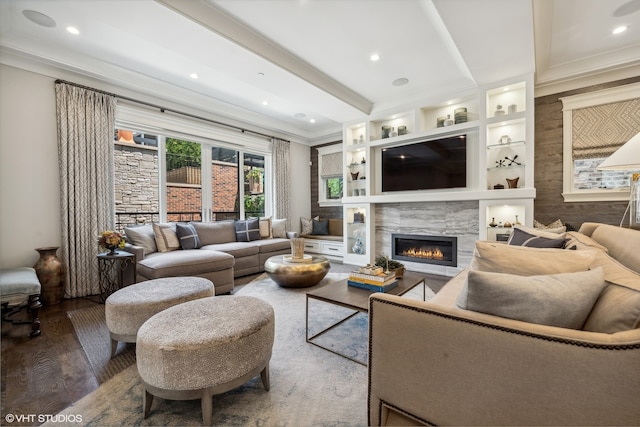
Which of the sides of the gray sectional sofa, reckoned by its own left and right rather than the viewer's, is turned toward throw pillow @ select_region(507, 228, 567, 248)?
front

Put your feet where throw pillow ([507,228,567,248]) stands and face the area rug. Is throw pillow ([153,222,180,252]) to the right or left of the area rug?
right

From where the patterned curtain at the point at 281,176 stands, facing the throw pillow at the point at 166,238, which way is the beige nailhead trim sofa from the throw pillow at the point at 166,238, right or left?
left

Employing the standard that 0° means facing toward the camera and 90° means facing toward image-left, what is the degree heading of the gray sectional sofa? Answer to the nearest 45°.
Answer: approximately 315°

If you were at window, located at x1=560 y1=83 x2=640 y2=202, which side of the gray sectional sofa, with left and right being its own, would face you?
front

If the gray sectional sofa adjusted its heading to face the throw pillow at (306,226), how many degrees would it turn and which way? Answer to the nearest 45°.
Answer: approximately 90° to its left

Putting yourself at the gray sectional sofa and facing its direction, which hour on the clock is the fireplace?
The fireplace is roughly at 11 o'clock from the gray sectional sofa.

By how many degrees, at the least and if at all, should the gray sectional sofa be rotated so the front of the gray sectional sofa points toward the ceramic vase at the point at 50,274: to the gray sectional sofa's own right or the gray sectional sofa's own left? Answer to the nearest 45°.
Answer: approximately 135° to the gray sectional sofa's own right

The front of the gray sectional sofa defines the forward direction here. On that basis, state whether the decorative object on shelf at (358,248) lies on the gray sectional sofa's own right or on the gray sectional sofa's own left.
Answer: on the gray sectional sofa's own left
